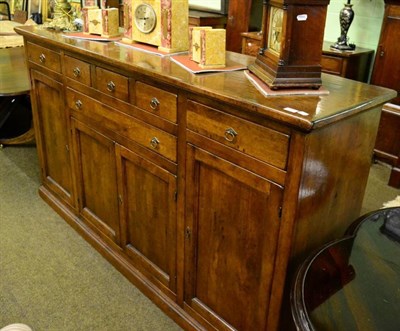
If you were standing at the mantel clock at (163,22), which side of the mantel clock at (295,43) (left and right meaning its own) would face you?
right

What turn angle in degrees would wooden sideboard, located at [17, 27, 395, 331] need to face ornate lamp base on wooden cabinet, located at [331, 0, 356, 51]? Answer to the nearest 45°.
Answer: approximately 180°

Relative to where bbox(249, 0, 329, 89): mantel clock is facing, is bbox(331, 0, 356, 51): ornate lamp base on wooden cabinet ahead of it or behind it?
behind

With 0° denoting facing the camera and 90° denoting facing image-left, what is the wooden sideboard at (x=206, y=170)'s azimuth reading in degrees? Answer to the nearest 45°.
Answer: approximately 45°

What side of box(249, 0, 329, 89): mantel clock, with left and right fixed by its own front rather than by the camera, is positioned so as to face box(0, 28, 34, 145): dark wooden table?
right

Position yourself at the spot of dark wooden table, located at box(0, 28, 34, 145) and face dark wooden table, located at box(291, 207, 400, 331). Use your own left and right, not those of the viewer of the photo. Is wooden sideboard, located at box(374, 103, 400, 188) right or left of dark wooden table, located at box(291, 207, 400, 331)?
left

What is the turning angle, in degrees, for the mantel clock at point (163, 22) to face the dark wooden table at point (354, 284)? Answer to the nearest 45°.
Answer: approximately 45° to its left
